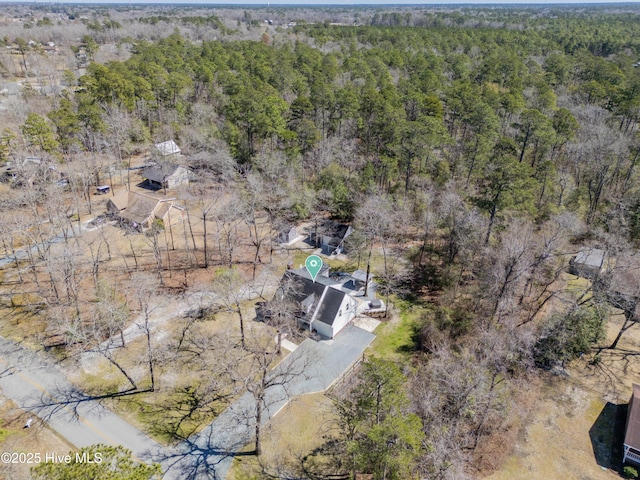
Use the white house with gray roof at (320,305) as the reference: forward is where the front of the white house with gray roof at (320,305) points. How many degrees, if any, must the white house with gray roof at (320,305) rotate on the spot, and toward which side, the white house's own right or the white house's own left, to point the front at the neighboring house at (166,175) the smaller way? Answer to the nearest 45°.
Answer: approximately 90° to the white house's own right

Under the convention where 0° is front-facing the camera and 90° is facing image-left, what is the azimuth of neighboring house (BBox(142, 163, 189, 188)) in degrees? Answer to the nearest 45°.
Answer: approximately 45°

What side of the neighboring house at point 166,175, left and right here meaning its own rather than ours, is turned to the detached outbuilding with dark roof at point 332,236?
left

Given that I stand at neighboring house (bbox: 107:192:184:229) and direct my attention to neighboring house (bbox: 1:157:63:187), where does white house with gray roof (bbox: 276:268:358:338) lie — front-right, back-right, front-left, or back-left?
back-left

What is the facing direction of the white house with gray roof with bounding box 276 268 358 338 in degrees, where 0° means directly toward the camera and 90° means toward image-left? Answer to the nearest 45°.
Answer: approximately 45°

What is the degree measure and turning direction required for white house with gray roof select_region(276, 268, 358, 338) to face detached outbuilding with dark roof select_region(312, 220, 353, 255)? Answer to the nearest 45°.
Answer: approximately 135° to its right

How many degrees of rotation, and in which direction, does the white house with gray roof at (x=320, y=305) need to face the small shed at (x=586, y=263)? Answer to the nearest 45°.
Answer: approximately 135° to its left
